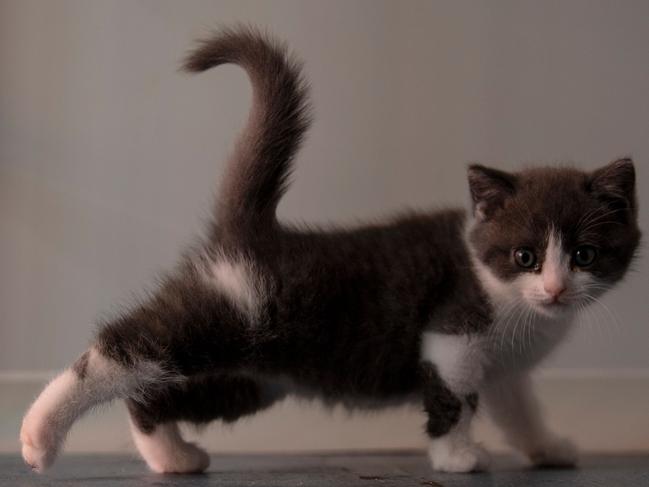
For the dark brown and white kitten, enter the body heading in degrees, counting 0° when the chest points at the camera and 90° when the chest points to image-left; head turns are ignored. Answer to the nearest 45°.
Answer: approximately 270°
